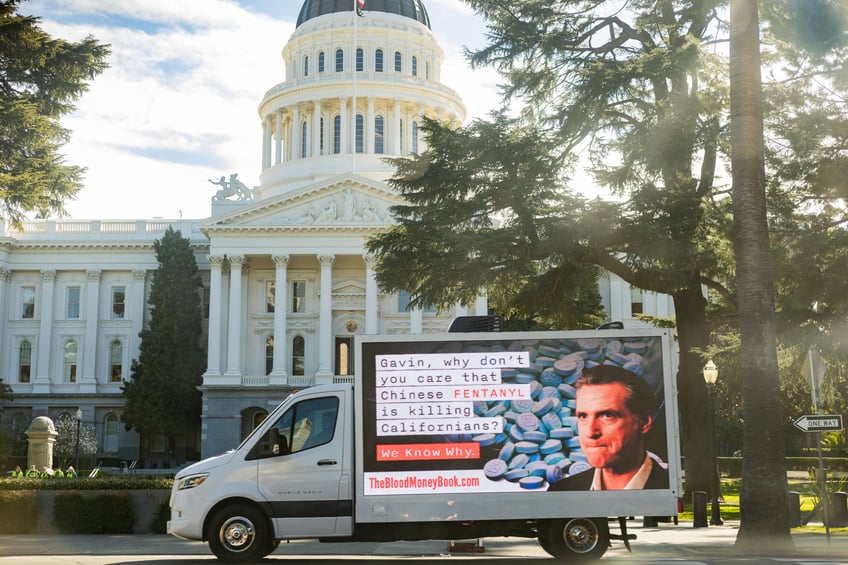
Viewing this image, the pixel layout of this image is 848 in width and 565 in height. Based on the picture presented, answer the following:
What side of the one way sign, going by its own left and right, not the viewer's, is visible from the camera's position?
front

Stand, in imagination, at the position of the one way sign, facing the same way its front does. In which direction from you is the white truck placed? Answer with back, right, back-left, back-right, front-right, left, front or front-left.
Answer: front-right

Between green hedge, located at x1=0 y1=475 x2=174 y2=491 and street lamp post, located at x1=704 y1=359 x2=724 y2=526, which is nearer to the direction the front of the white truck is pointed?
the green hedge

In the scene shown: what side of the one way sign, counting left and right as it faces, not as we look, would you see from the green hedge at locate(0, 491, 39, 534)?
right

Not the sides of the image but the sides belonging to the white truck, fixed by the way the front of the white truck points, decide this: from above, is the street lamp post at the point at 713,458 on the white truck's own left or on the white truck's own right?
on the white truck's own right

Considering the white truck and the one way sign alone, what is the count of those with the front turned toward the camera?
1

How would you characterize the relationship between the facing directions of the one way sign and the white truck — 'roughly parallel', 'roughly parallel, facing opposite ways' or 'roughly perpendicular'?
roughly perpendicular

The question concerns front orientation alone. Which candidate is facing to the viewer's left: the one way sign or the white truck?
the white truck

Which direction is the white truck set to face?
to the viewer's left

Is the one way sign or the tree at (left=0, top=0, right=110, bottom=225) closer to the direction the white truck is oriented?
the tree

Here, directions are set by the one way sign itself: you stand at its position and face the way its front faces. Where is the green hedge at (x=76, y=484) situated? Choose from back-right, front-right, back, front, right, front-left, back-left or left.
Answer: right

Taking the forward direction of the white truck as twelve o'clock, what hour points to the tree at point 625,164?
The tree is roughly at 4 o'clock from the white truck.

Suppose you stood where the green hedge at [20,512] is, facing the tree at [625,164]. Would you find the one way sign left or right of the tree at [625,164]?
right
